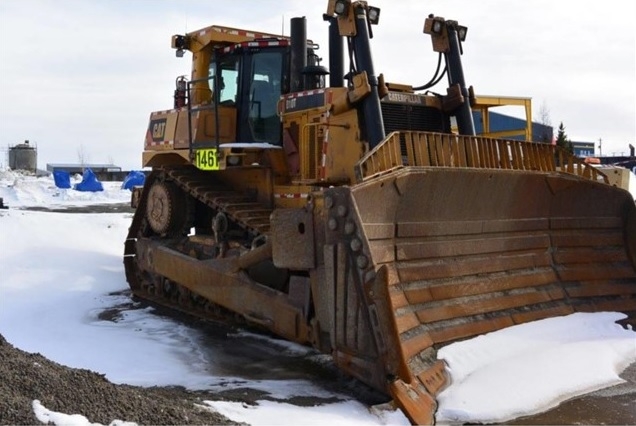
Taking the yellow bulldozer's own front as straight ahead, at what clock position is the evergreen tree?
The evergreen tree is roughly at 8 o'clock from the yellow bulldozer.

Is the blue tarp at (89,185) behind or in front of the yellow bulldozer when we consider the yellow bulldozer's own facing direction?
behind

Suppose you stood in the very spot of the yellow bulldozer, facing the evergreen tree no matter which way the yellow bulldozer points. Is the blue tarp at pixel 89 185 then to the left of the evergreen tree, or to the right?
left

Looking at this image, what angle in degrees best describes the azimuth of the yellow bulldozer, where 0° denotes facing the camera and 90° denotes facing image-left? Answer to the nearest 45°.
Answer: approximately 315°
